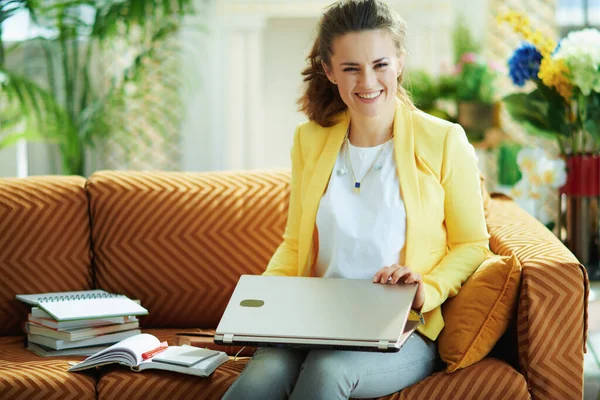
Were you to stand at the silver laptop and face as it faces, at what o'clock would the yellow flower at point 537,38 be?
The yellow flower is roughly at 1 o'clock from the silver laptop.

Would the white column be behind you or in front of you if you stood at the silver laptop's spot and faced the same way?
in front

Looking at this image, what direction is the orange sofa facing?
toward the camera

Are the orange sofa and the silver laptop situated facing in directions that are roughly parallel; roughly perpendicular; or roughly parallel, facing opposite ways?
roughly parallel, facing opposite ways

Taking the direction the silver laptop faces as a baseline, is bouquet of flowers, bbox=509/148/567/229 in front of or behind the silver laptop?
in front

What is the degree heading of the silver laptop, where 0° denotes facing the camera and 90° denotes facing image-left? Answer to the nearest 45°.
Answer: approximately 180°

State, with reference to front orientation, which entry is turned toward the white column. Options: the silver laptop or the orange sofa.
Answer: the silver laptop

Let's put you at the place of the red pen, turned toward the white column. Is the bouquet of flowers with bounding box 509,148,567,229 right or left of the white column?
right

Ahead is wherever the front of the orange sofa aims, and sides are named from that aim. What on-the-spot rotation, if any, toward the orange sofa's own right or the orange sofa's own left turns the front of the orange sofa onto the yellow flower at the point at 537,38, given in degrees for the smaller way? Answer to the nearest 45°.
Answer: approximately 90° to the orange sofa's own left

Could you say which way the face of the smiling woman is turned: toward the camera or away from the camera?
toward the camera

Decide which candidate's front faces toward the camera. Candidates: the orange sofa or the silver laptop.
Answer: the orange sofa

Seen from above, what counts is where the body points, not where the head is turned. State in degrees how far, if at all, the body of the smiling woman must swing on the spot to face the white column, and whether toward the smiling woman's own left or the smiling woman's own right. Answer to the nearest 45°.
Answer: approximately 135° to the smiling woman's own right

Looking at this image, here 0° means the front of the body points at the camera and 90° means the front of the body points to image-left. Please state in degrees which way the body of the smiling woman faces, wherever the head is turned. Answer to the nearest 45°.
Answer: approximately 45°

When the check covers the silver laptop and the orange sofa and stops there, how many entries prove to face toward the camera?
1
